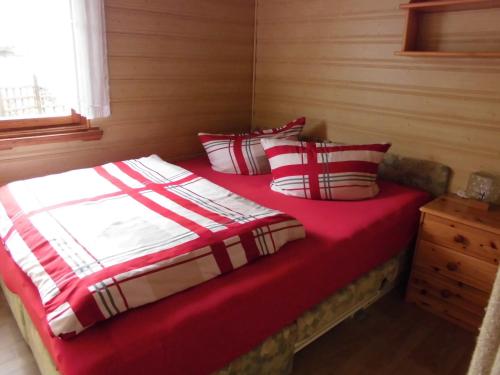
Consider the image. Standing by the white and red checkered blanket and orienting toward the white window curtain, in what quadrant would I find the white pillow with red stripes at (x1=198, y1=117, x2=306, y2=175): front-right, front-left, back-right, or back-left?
front-right

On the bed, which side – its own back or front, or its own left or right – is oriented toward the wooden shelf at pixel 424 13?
back

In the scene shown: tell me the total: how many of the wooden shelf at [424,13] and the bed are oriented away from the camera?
0

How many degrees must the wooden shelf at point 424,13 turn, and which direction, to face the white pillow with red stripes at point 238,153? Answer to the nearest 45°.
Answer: approximately 45° to its right

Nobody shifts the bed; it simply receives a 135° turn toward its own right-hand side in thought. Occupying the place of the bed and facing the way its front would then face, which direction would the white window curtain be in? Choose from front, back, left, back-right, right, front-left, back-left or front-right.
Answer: front-left

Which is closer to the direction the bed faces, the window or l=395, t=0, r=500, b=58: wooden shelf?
the window

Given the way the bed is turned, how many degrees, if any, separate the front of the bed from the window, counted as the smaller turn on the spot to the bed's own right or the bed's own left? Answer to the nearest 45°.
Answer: approximately 90° to the bed's own right

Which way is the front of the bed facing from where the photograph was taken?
facing the viewer and to the left of the viewer

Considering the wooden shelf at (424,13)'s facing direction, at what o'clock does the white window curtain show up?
The white window curtain is roughly at 1 o'clock from the wooden shelf.
